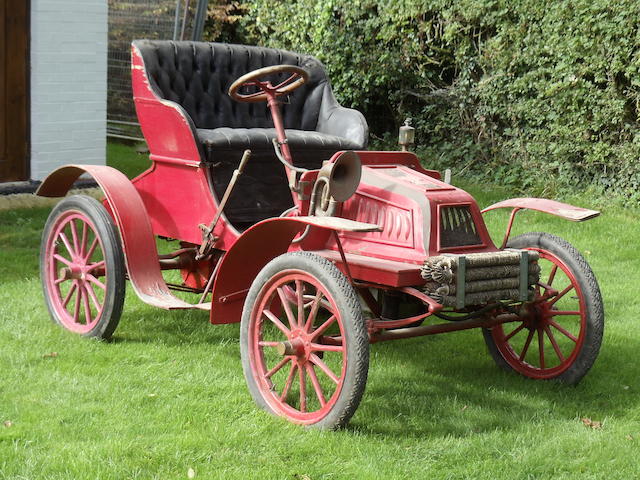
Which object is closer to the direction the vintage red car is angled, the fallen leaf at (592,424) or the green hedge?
the fallen leaf

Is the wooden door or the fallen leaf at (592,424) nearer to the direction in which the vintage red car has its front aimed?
the fallen leaf

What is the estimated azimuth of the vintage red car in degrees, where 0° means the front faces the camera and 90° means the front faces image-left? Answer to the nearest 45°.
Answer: approximately 315°

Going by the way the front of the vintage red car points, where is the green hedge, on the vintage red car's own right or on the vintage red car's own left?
on the vintage red car's own left

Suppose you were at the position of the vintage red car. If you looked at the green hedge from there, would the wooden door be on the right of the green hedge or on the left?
left

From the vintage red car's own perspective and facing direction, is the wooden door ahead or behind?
behind
